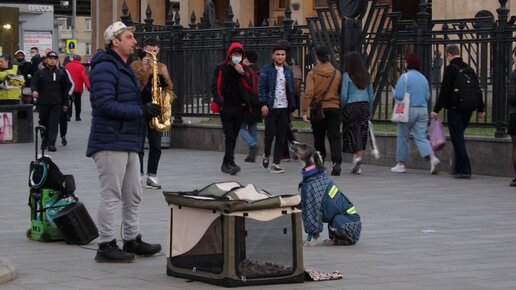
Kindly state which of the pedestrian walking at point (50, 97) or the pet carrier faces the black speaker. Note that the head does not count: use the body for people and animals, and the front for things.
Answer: the pedestrian walking

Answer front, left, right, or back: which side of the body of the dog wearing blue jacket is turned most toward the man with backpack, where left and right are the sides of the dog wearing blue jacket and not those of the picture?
right

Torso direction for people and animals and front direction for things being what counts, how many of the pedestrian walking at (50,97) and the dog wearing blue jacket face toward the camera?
1

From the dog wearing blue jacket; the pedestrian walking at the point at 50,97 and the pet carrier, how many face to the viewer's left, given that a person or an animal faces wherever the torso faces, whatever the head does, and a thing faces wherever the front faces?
1

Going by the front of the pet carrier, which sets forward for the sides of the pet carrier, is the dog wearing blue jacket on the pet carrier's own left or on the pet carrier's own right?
on the pet carrier's own left

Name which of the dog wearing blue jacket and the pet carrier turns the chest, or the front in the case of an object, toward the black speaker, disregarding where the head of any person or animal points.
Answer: the dog wearing blue jacket

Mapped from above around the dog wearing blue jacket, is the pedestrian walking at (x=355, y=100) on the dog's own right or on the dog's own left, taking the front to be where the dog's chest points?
on the dog's own right

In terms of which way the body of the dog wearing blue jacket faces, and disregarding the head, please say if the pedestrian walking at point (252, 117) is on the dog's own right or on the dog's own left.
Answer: on the dog's own right

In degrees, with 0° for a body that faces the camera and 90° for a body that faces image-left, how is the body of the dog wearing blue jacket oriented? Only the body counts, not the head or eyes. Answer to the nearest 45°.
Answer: approximately 90°

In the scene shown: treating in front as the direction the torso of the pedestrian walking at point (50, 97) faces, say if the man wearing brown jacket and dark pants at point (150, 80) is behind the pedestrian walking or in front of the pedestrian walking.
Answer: in front

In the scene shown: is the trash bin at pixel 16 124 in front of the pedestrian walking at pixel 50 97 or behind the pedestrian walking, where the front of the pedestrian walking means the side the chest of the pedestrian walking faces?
behind

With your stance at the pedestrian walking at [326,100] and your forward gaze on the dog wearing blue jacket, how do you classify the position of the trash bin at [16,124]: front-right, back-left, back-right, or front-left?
back-right

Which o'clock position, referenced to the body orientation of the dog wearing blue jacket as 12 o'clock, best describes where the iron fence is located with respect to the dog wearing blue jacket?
The iron fence is roughly at 3 o'clock from the dog wearing blue jacket.
